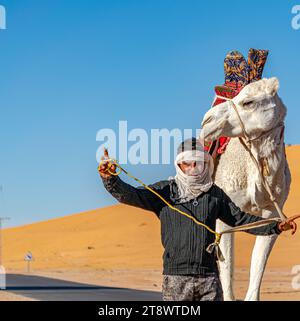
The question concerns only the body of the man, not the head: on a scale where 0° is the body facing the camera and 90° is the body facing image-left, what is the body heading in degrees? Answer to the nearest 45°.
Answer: approximately 0°

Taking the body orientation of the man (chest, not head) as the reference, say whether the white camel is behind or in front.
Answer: behind
